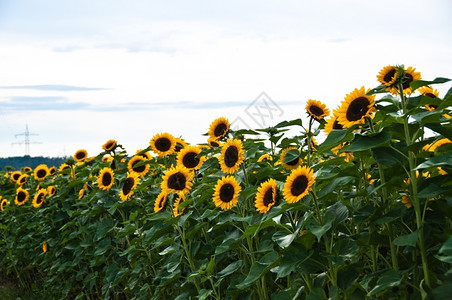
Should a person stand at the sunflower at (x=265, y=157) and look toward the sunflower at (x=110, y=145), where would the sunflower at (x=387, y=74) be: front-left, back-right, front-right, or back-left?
back-left

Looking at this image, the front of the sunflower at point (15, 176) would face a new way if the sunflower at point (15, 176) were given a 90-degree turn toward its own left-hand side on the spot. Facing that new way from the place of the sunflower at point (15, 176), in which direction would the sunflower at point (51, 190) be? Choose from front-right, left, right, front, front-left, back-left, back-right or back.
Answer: right

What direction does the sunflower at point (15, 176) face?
toward the camera
